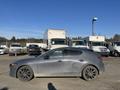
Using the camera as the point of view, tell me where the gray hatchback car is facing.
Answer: facing to the left of the viewer
